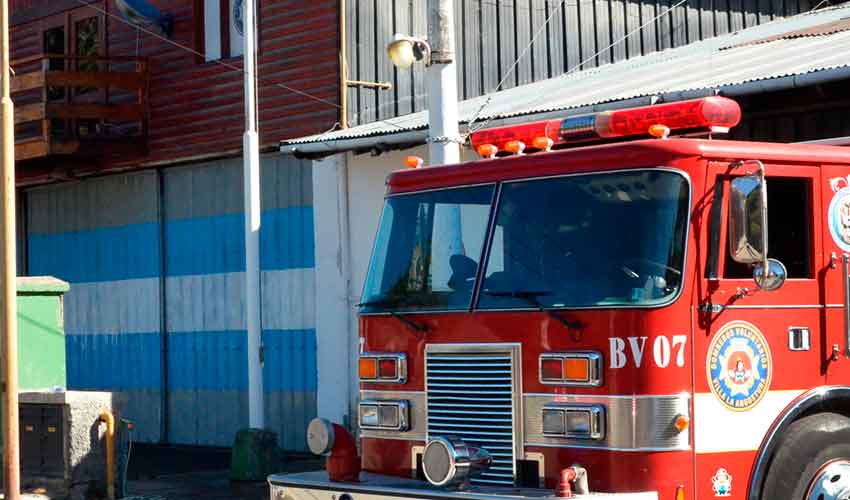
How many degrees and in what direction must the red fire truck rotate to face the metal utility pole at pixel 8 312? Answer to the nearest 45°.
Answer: approximately 90° to its right

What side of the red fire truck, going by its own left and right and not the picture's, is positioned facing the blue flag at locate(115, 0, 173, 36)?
right

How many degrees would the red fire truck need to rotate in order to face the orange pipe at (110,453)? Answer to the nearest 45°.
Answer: approximately 90° to its right

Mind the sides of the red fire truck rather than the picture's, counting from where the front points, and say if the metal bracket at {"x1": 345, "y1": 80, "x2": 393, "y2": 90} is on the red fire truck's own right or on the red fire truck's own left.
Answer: on the red fire truck's own right

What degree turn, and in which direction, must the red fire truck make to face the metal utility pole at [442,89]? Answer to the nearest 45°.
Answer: approximately 135° to its right

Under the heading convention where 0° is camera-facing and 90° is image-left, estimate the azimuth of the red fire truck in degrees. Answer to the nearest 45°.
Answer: approximately 45°
